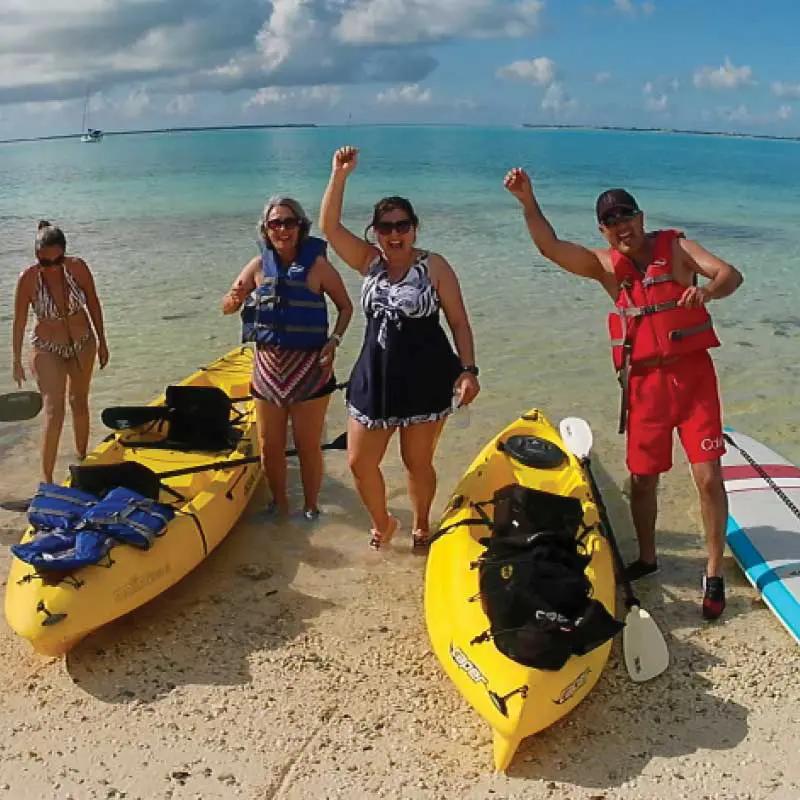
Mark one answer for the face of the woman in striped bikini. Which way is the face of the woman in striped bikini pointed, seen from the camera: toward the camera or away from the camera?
toward the camera

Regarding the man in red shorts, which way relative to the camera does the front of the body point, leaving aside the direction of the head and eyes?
toward the camera

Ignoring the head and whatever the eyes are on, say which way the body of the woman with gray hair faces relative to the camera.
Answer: toward the camera

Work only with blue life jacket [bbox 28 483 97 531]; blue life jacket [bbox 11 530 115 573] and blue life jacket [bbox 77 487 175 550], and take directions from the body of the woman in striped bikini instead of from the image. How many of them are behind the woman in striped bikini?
0

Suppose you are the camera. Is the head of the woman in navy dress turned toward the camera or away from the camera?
toward the camera

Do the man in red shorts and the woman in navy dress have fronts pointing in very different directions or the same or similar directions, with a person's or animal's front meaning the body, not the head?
same or similar directions

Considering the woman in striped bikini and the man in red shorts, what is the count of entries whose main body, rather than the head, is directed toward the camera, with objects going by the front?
2

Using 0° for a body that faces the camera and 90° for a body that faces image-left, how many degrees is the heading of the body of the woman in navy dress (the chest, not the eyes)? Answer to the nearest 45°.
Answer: approximately 0°

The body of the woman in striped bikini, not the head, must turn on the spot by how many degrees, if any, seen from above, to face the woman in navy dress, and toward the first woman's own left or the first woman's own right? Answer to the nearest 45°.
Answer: approximately 45° to the first woman's own left
